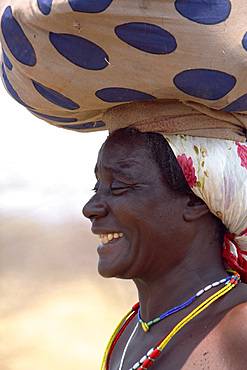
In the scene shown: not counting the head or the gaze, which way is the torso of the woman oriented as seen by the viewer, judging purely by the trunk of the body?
to the viewer's left

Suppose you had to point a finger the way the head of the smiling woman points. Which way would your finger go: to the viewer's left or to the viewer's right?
to the viewer's left
